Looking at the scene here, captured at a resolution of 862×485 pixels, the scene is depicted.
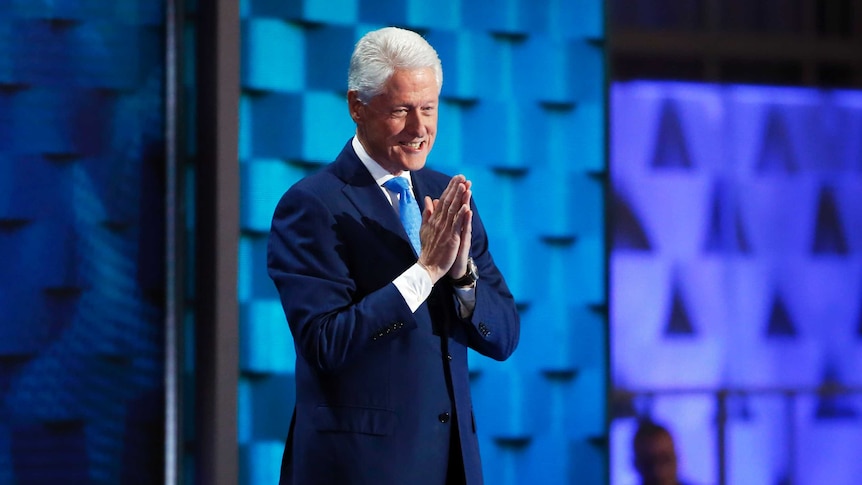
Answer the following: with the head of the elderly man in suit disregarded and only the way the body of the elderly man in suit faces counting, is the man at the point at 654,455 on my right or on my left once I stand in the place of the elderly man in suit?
on my left

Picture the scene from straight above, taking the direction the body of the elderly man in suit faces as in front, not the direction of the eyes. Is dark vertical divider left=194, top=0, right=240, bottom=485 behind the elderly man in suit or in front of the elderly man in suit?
behind

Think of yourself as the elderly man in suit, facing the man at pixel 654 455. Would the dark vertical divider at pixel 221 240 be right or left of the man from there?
left

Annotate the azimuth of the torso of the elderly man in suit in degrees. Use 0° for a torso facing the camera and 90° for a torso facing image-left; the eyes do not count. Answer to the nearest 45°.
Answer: approximately 315°

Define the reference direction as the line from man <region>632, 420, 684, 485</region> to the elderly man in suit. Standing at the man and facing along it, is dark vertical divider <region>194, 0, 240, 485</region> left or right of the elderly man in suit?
right
